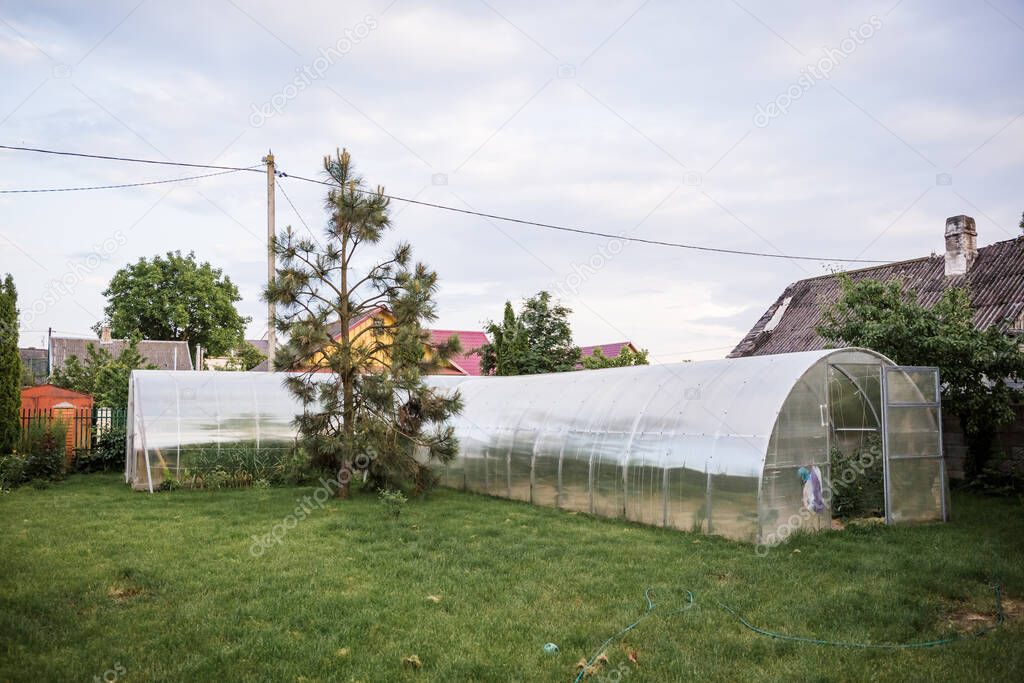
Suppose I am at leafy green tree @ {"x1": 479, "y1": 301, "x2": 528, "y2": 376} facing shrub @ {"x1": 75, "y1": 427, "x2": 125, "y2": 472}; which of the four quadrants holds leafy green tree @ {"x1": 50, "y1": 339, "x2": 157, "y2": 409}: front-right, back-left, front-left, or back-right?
front-right

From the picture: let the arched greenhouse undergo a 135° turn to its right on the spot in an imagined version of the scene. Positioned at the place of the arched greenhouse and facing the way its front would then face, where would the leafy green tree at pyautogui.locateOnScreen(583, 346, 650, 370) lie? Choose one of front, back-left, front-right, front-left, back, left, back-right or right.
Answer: right

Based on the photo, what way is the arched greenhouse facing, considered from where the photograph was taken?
facing the viewer and to the right of the viewer

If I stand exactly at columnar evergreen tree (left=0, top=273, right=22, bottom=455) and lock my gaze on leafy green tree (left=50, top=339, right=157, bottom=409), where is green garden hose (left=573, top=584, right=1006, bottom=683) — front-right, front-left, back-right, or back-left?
back-right

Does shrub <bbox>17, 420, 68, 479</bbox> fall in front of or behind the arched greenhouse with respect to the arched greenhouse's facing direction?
behind

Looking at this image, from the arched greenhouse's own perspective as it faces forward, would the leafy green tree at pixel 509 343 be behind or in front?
behind

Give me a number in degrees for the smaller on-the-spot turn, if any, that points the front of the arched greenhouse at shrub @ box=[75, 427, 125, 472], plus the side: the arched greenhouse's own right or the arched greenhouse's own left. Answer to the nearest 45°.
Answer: approximately 180°

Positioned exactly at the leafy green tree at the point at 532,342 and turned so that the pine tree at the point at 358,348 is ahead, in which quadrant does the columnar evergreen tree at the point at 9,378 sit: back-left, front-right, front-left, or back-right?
front-right

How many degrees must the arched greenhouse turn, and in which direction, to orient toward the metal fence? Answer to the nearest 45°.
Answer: approximately 180°

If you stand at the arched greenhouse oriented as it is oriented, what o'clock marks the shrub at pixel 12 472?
The shrub is roughly at 5 o'clock from the arched greenhouse.

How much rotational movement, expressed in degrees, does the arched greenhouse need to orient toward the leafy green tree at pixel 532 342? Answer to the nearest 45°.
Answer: approximately 135° to its left
